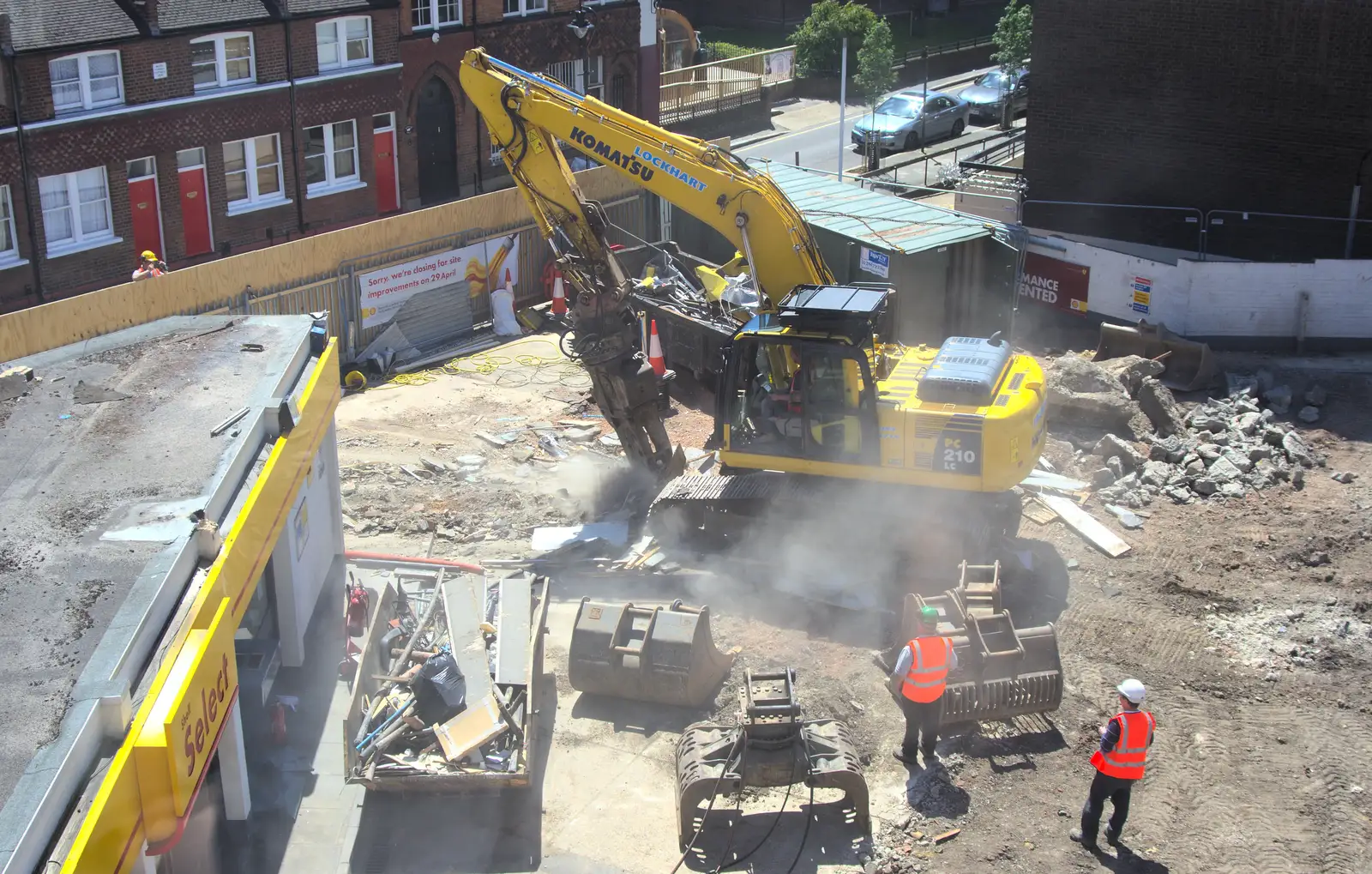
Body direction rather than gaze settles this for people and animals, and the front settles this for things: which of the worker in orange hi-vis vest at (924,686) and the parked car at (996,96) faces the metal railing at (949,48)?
the worker in orange hi-vis vest

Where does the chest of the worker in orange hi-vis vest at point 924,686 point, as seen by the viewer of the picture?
away from the camera

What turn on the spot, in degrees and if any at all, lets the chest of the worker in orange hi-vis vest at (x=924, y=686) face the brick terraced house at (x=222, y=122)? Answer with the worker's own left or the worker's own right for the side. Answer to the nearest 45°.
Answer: approximately 45° to the worker's own left

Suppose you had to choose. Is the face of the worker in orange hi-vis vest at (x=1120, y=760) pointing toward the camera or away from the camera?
away from the camera

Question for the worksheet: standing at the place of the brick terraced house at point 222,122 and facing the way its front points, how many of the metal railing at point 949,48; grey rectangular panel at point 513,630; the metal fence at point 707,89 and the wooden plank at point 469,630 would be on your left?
2

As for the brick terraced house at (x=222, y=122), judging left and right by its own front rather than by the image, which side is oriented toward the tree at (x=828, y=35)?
left

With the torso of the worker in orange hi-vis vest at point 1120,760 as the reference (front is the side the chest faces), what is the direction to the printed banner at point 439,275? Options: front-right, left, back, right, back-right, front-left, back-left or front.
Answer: front

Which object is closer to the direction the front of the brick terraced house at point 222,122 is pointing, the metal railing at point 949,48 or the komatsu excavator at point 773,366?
the komatsu excavator

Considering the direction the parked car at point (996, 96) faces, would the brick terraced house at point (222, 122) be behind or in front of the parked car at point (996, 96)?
in front

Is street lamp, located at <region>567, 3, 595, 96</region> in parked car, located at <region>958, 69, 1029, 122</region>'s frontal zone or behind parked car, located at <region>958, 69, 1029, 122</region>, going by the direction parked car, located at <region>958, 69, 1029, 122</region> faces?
frontal zone

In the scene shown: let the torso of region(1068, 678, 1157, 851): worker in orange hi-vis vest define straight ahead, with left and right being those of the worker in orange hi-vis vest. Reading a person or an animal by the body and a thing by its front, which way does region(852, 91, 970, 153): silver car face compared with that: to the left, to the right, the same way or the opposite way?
to the left

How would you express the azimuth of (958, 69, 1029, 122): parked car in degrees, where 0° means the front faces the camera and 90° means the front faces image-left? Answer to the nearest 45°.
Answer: approximately 45°
